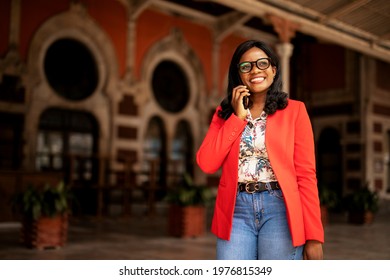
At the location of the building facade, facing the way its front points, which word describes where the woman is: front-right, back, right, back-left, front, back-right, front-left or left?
front-right

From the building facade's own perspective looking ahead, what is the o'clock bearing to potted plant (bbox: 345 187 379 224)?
The potted plant is roughly at 11 o'clock from the building facade.

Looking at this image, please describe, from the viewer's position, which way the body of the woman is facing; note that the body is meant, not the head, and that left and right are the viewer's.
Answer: facing the viewer

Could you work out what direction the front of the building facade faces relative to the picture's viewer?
facing the viewer and to the right of the viewer

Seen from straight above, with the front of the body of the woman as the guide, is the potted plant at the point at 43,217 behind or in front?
behind

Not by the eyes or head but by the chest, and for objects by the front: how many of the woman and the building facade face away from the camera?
0

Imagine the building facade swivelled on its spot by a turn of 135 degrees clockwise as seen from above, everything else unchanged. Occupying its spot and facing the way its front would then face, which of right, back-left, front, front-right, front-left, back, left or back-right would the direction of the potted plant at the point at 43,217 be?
left

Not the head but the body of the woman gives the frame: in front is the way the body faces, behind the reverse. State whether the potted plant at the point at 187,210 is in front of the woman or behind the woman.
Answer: behind

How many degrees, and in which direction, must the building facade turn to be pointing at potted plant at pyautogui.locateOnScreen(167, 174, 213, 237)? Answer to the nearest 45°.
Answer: approximately 45° to its right
